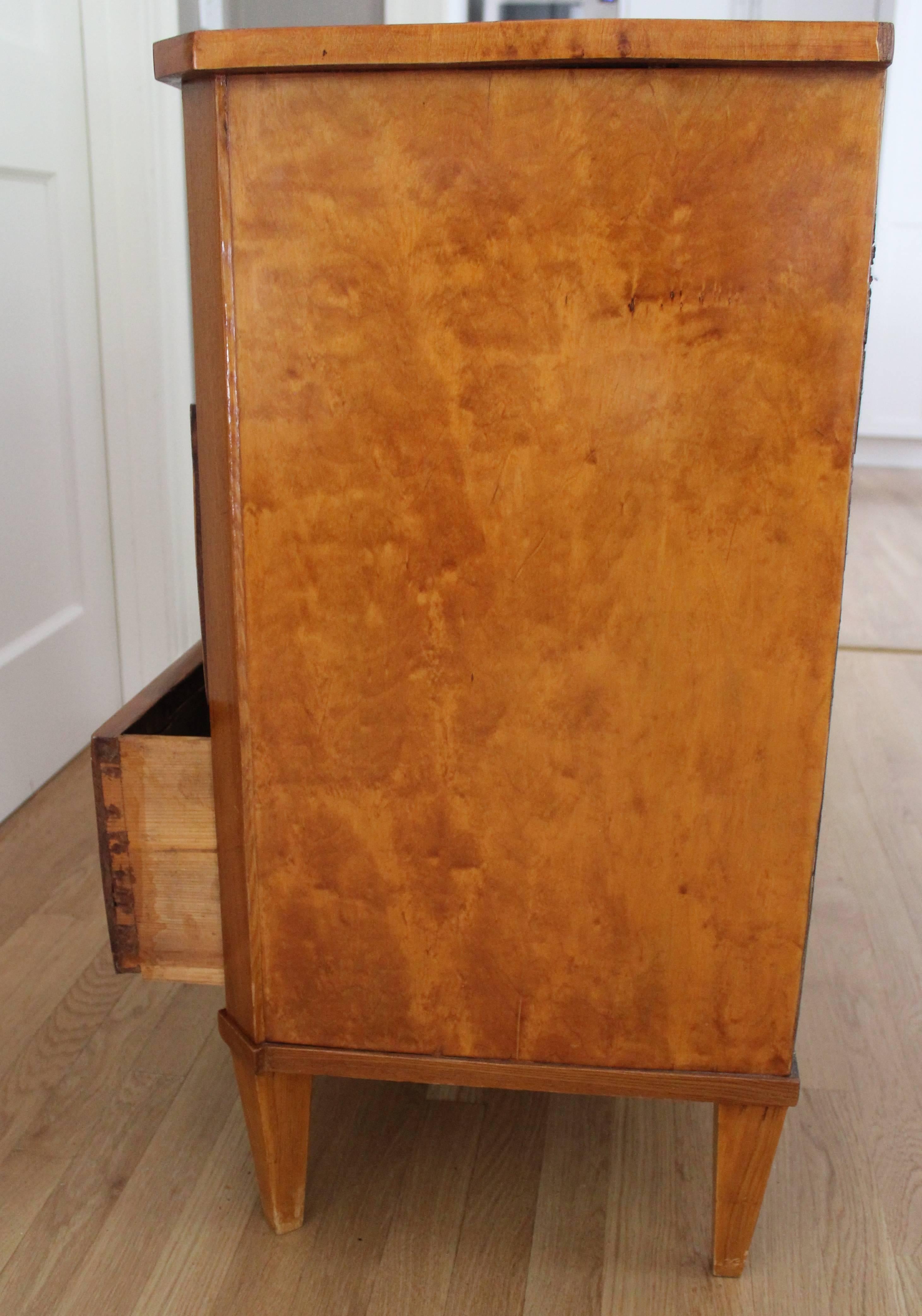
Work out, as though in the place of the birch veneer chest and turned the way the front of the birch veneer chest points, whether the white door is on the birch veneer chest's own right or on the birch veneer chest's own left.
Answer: on the birch veneer chest's own right

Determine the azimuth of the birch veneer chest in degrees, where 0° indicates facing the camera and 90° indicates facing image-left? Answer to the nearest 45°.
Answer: approximately 90°
